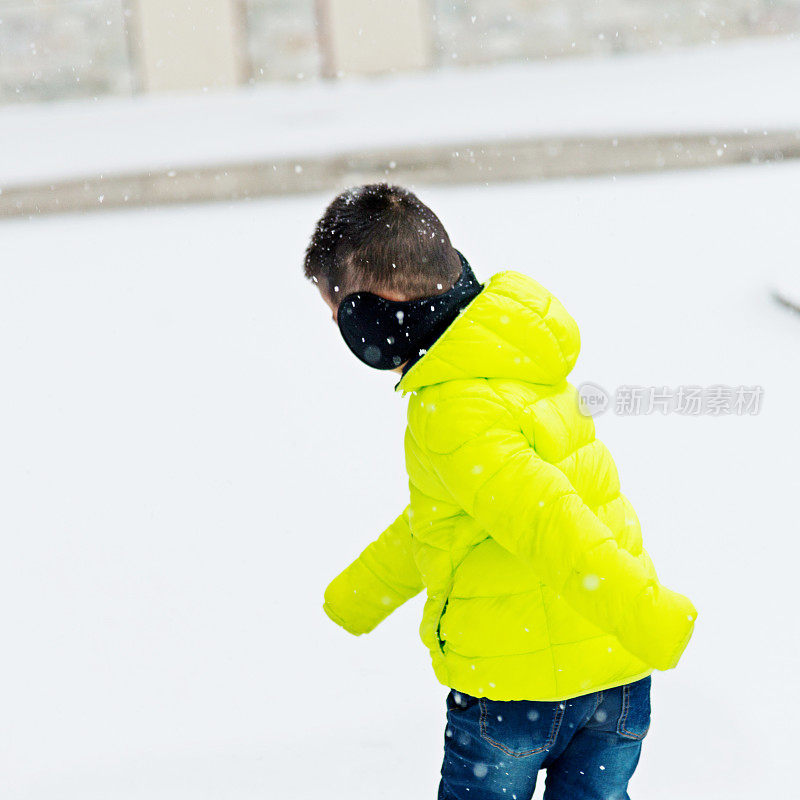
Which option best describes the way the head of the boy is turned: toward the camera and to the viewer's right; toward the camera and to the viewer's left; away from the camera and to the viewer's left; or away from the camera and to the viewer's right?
away from the camera and to the viewer's left

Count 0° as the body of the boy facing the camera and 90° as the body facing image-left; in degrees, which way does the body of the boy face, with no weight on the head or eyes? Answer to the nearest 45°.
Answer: approximately 135°
